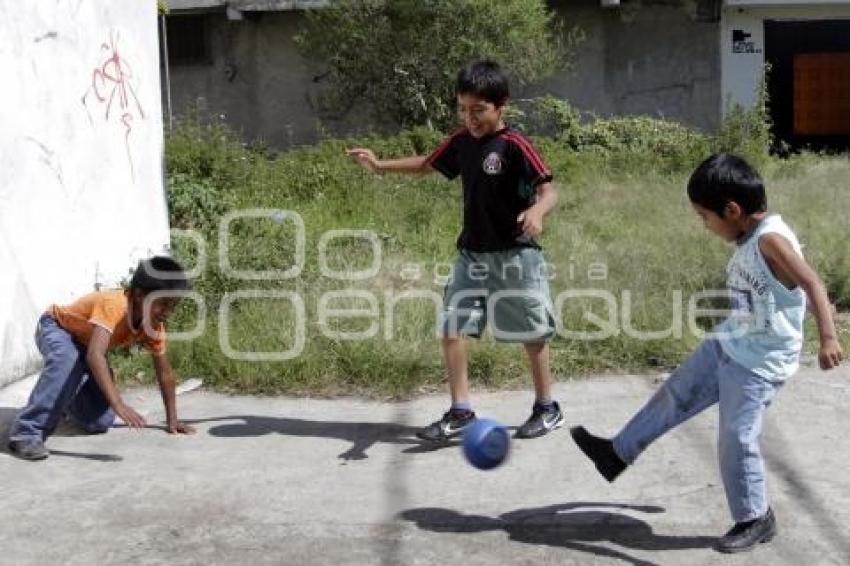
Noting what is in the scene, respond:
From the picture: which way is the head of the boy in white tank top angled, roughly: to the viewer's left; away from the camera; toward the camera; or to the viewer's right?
to the viewer's left

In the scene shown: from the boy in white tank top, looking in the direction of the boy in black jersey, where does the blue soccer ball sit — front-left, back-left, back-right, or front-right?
front-left

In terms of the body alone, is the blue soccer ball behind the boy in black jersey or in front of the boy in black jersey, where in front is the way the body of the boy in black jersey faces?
in front

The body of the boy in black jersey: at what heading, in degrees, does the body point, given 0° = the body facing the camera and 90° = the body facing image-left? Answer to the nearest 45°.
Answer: approximately 45°

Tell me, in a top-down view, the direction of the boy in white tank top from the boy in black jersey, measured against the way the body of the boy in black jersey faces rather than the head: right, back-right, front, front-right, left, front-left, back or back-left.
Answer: left

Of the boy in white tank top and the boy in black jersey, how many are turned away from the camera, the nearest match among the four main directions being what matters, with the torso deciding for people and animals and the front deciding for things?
0

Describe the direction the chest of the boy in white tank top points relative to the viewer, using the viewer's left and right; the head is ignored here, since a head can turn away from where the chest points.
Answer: facing the viewer and to the left of the viewer

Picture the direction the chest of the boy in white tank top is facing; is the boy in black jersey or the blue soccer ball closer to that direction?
the blue soccer ball

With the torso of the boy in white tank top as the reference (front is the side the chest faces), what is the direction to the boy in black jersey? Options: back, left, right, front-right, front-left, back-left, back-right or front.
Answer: right

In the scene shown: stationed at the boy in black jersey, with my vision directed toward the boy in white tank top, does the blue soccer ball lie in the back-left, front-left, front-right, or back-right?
front-right

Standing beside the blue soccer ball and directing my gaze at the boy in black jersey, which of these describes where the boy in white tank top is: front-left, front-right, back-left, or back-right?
back-right
